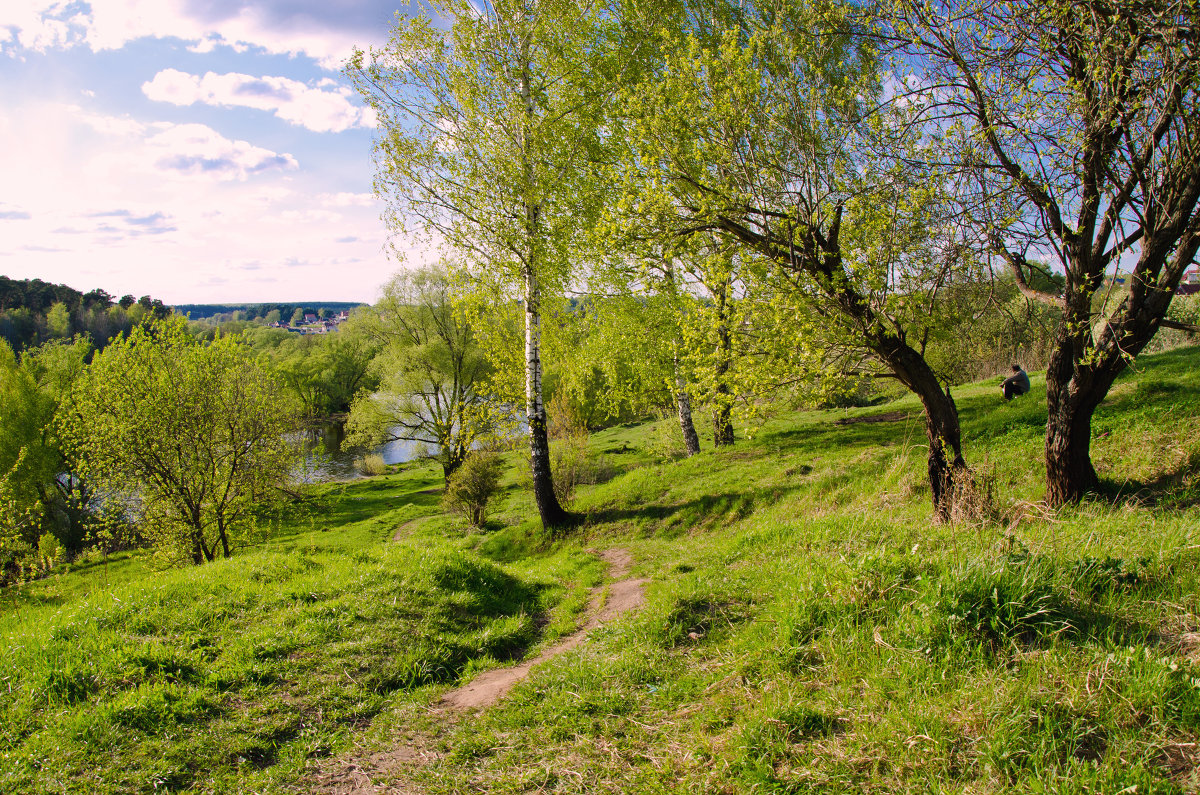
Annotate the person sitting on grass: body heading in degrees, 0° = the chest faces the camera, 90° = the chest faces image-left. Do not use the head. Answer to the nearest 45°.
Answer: approximately 90°

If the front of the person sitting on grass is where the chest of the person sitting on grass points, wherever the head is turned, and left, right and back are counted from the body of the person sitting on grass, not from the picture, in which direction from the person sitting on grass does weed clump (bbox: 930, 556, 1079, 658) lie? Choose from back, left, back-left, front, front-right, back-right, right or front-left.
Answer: left

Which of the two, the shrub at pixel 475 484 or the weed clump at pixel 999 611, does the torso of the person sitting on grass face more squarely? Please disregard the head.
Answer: the shrub

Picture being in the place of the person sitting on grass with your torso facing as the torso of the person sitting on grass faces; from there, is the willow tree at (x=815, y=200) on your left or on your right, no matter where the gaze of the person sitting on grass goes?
on your left

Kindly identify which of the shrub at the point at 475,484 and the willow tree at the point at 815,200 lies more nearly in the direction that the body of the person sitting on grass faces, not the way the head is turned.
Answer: the shrub

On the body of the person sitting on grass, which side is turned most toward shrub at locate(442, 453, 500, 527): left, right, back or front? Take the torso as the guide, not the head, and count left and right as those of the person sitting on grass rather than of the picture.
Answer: front
